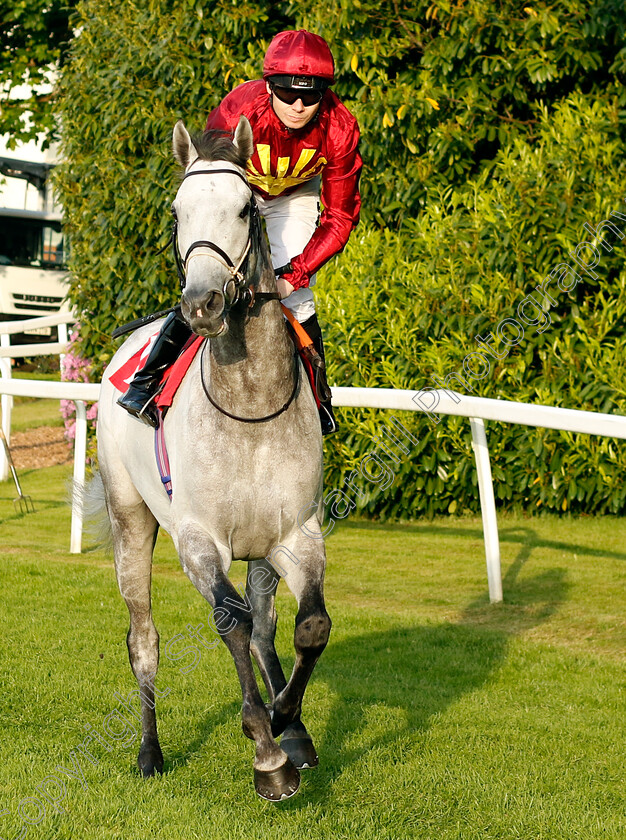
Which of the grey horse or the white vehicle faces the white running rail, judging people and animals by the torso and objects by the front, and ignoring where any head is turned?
the white vehicle

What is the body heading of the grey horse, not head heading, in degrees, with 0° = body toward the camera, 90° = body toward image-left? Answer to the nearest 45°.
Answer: approximately 0°

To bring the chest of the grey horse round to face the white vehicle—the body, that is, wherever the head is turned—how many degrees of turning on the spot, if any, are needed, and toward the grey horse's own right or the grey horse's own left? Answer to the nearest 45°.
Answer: approximately 180°

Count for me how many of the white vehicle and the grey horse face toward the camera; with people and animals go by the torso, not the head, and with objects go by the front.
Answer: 2

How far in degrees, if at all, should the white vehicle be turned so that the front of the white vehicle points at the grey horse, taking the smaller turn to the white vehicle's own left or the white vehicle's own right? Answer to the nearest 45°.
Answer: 0° — it already faces it

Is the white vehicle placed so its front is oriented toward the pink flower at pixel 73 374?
yes

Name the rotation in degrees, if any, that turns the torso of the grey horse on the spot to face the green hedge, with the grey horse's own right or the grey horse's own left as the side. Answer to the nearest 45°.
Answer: approximately 135° to the grey horse's own left

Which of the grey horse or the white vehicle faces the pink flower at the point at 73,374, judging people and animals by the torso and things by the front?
the white vehicle
